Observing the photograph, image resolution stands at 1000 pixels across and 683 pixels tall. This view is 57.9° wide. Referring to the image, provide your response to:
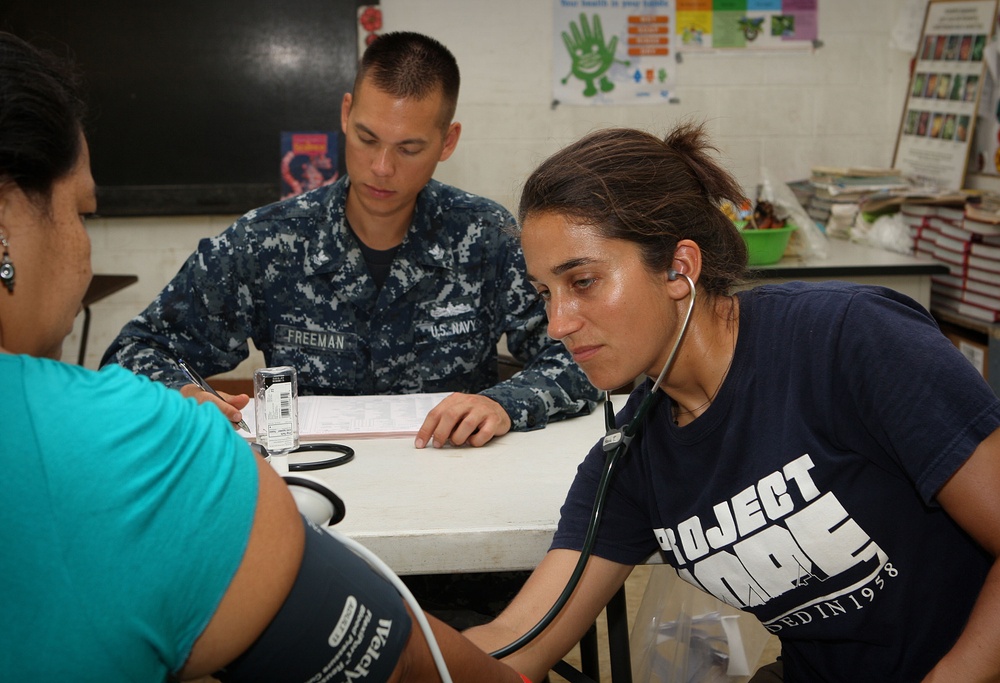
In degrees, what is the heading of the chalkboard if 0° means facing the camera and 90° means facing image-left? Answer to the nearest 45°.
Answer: approximately 0°

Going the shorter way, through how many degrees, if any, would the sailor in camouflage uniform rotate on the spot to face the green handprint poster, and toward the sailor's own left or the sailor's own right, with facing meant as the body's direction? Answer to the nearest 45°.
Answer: approximately 135° to the sailor's own left

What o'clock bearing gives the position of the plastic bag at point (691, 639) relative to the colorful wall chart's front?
The plastic bag is roughly at 12 o'clock from the colorful wall chart.

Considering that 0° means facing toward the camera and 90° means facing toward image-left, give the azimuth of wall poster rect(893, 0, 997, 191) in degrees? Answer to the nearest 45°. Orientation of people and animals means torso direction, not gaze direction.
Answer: approximately 45°
